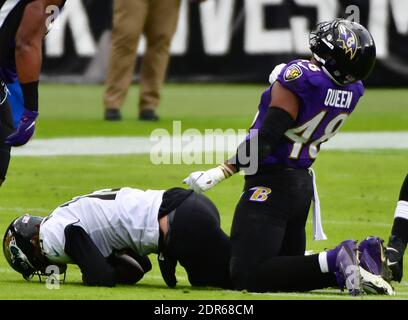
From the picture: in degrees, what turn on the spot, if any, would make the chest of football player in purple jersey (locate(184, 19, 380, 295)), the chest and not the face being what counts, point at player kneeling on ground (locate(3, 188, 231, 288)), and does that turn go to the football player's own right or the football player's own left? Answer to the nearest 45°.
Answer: approximately 45° to the football player's own left

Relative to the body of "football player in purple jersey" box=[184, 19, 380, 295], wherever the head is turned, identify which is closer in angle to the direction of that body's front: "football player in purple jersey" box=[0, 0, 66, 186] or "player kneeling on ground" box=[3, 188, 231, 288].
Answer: the football player in purple jersey

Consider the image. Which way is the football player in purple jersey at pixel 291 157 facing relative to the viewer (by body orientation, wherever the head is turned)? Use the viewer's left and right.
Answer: facing away from the viewer and to the left of the viewer

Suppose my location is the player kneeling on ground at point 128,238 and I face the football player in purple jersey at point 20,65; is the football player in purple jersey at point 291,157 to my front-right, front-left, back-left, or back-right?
back-right
